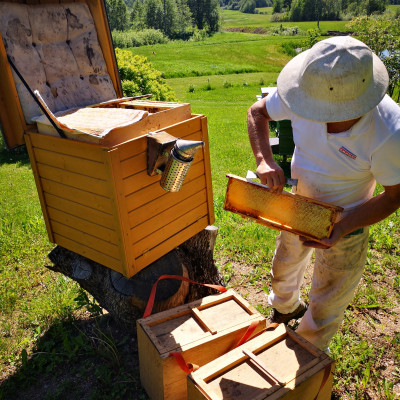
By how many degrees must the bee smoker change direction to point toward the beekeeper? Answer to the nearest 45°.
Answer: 0° — it already faces them

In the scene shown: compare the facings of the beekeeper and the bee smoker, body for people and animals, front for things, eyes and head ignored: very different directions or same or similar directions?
very different directions

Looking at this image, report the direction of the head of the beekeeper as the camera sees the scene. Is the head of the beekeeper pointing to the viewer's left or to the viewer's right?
to the viewer's left

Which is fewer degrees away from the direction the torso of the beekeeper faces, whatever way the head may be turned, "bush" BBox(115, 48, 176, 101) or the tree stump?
the tree stump

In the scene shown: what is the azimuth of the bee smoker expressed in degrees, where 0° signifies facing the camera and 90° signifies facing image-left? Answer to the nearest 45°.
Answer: approximately 270°

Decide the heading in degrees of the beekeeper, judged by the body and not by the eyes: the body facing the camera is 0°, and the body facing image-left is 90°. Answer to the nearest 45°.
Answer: approximately 45°

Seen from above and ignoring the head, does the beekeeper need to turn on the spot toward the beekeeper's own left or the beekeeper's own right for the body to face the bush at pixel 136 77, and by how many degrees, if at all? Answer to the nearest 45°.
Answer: approximately 90° to the beekeeper's own right
